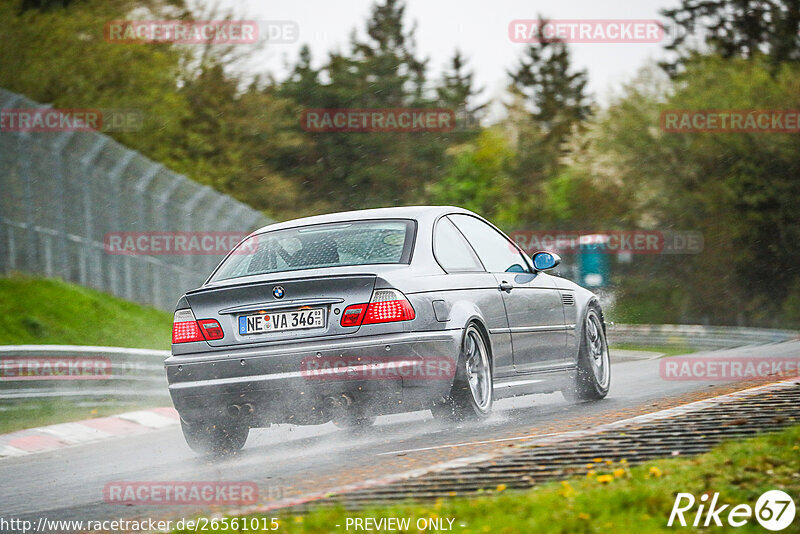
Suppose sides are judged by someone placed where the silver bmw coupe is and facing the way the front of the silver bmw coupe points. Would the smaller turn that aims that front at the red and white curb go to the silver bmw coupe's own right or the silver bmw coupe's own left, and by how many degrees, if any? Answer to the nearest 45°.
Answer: approximately 90° to the silver bmw coupe's own left

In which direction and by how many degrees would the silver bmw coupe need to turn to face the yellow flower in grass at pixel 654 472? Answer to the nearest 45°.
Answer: approximately 90° to its right

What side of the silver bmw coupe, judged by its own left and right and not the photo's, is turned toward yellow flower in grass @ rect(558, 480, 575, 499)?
back

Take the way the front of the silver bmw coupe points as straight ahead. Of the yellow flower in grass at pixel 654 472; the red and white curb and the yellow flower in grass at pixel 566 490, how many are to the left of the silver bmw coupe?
1

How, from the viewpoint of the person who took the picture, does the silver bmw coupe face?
facing away from the viewer and to the right of the viewer

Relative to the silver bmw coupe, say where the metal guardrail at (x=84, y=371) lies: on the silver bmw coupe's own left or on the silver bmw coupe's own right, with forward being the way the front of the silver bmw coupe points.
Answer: on the silver bmw coupe's own left

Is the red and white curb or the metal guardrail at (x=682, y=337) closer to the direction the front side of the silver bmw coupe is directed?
the metal guardrail
